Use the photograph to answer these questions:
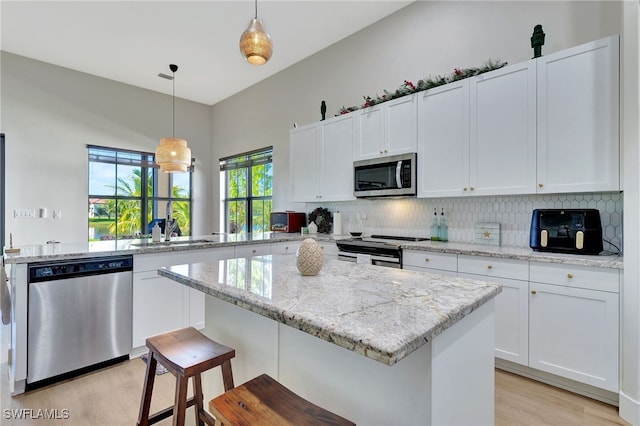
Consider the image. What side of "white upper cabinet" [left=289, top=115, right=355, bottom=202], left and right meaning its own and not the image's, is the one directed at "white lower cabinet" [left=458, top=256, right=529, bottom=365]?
left

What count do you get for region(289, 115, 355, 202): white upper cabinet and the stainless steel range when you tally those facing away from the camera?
0

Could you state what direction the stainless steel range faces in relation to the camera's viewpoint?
facing the viewer and to the left of the viewer

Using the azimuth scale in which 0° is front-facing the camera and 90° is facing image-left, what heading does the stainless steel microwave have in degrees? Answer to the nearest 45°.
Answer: approximately 45°

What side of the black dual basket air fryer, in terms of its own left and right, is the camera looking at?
front

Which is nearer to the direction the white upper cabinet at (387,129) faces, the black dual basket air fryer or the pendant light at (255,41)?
the pendant light

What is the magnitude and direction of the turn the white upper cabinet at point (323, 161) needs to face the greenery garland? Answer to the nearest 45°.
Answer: approximately 90° to its left

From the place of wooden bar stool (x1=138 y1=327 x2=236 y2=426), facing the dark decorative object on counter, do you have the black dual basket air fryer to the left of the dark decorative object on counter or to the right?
right

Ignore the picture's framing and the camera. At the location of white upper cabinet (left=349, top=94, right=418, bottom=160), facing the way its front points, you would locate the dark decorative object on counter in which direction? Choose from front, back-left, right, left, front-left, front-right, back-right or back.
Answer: right

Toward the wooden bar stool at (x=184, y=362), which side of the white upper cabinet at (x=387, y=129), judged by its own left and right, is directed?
front

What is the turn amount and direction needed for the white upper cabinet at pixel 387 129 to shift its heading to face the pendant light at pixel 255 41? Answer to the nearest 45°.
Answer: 0° — it already faces it
